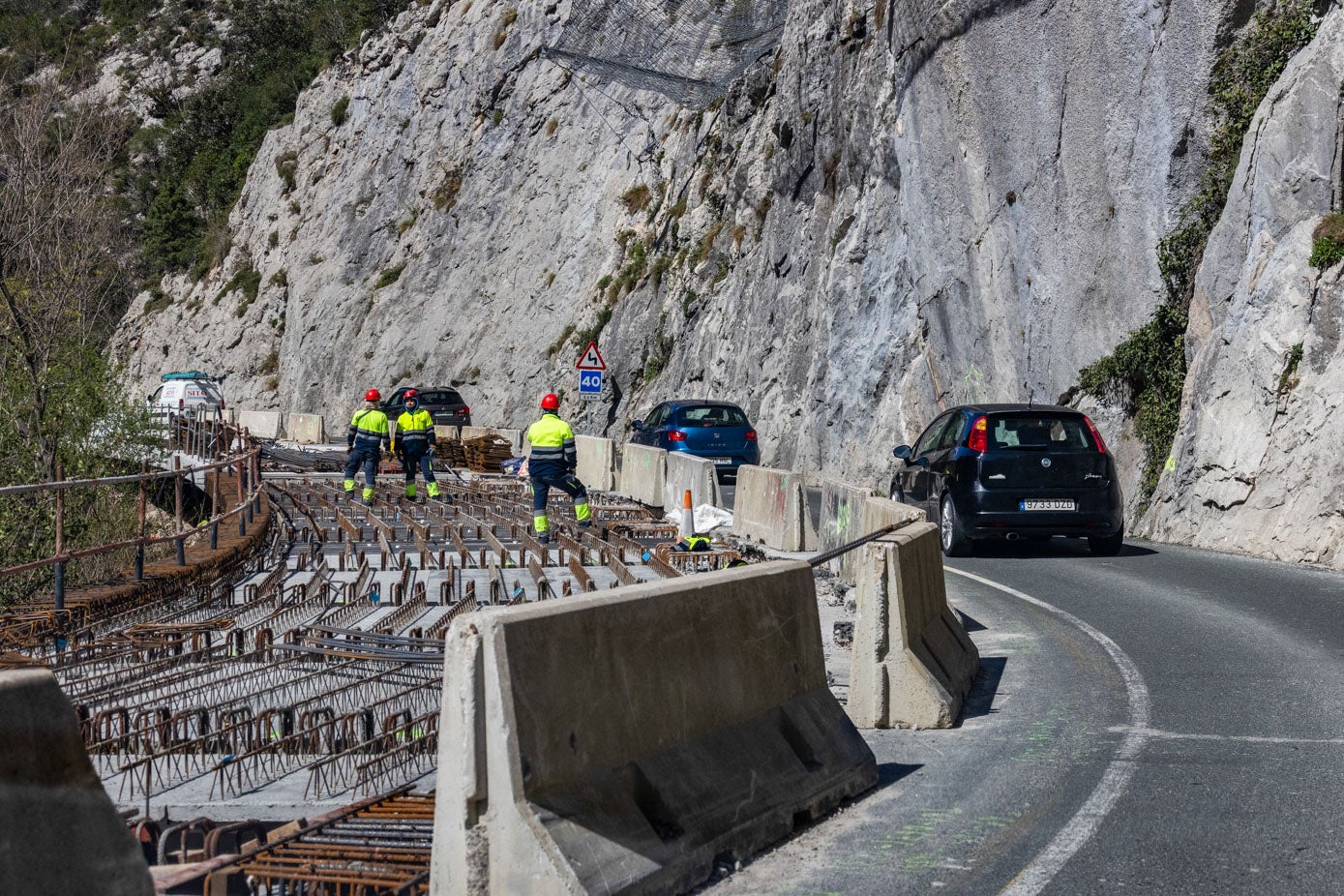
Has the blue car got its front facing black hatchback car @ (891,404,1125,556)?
no

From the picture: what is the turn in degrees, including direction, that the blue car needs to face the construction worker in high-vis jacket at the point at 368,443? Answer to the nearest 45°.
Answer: approximately 90° to its left

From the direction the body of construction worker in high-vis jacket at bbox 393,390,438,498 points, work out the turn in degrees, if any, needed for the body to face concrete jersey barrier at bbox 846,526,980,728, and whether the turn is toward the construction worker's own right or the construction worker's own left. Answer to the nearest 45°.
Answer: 0° — they already face it

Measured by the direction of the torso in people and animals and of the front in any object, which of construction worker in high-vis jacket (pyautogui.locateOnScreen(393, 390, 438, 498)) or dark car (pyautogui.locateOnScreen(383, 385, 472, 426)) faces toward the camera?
the construction worker in high-vis jacket

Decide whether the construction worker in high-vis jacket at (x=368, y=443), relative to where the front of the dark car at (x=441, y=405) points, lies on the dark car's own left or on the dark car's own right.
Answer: on the dark car's own left

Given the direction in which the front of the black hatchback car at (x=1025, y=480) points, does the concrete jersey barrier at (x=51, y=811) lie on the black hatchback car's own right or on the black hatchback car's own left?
on the black hatchback car's own left

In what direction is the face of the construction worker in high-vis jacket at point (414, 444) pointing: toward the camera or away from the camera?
toward the camera

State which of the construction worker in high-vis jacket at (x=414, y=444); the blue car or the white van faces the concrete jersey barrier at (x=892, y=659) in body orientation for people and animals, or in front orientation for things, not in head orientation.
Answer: the construction worker in high-vis jacket

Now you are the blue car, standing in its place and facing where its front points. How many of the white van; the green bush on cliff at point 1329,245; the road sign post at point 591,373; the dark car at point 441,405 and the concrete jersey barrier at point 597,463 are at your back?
1

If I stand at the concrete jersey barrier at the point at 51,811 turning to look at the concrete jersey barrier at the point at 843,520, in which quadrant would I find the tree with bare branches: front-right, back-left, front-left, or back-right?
front-left

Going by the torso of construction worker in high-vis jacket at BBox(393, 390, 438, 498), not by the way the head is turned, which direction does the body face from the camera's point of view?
toward the camera

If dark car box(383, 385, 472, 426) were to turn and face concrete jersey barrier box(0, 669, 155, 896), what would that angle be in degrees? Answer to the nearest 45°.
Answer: approximately 135° to its left

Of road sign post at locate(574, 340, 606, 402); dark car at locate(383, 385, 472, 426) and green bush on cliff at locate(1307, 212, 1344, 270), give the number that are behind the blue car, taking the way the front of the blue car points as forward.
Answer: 1

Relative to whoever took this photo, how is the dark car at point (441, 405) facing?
facing away from the viewer and to the left of the viewer

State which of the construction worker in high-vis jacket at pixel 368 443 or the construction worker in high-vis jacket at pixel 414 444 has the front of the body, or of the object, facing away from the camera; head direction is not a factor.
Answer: the construction worker in high-vis jacket at pixel 368 443

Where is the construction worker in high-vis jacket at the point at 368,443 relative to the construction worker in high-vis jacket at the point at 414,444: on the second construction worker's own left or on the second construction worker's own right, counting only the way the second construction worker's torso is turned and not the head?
on the second construction worker's own right

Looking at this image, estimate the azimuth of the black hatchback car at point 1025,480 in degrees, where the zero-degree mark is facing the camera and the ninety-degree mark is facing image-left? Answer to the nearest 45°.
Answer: approximately 135°
